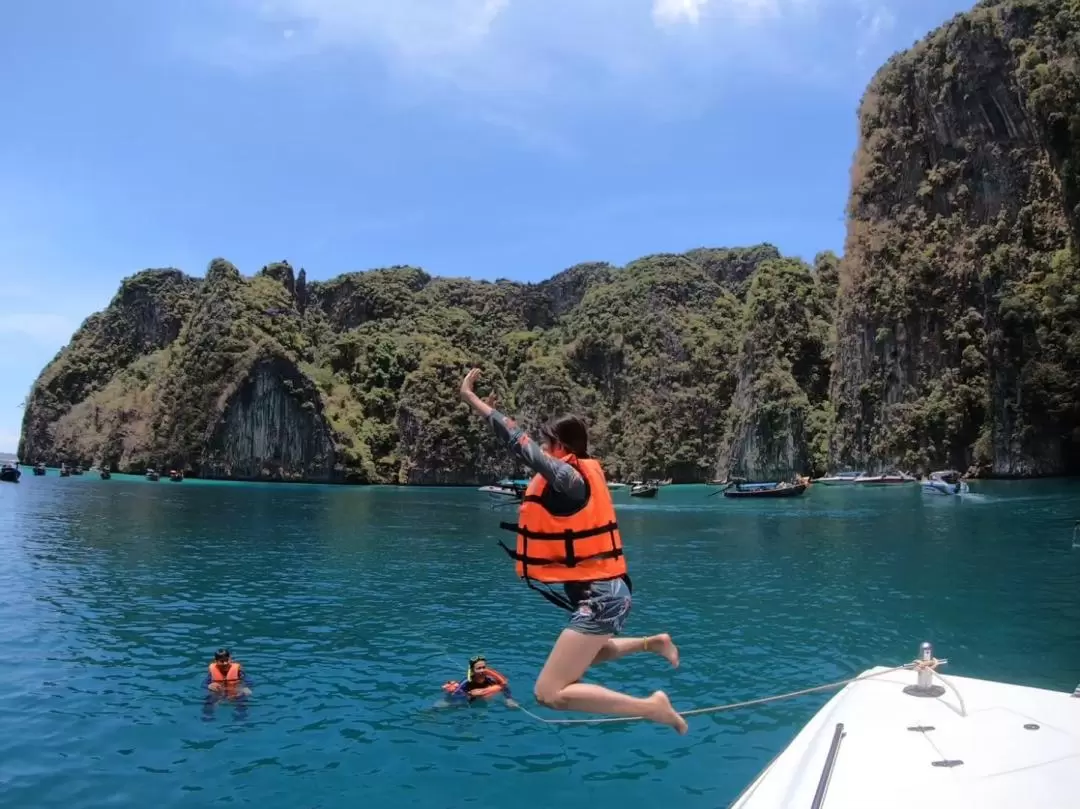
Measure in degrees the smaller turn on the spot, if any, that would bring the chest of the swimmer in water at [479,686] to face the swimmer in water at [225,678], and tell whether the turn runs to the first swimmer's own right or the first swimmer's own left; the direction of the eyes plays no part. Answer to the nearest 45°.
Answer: approximately 90° to the first swimmer's own right

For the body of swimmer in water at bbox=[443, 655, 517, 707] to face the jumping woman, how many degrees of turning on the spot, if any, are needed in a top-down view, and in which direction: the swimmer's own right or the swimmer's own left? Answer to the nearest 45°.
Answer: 0° — they already face them

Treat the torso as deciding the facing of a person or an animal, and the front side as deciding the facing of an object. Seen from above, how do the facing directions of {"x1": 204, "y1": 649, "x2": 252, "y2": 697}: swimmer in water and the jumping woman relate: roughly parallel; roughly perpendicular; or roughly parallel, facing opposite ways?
roughly perpendicular

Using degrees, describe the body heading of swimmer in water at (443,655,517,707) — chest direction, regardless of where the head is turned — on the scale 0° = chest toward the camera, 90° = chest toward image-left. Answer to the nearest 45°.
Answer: approximately 0°

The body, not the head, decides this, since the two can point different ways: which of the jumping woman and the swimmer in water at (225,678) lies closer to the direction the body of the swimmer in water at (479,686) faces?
the jumping woman

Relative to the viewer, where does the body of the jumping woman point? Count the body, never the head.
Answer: to the viewer's left

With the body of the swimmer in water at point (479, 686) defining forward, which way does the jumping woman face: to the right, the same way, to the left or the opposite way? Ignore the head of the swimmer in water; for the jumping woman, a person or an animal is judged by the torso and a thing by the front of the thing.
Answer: to the right

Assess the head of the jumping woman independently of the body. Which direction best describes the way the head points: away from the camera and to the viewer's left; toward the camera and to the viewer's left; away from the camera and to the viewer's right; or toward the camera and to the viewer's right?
away from the camera and to the viewer's left

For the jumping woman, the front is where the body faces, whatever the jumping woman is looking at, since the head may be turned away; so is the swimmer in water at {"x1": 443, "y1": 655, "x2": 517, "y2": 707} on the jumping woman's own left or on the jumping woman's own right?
on the jumping woman's own right

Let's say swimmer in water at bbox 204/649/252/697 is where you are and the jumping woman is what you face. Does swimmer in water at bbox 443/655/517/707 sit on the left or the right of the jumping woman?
left

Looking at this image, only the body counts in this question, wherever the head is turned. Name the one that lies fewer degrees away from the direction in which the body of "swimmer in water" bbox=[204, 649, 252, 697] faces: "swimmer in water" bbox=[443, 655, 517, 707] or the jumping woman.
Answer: the jumping woman

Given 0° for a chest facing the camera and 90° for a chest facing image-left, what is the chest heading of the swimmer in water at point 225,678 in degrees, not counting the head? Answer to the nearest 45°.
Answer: approximately 0°
